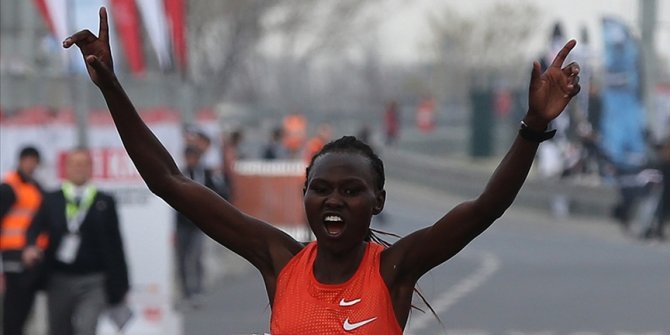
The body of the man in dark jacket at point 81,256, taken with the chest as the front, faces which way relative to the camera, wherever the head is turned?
toward the camera

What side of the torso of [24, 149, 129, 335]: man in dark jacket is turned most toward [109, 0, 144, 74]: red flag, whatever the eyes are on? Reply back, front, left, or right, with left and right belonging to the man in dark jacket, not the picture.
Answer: back

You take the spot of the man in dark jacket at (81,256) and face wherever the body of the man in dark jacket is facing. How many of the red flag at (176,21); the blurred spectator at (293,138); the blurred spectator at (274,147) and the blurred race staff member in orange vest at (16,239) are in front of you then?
0

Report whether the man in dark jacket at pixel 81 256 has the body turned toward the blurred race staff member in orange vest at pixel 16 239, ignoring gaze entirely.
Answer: no

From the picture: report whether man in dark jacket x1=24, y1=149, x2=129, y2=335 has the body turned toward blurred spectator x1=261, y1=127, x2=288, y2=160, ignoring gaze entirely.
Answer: no

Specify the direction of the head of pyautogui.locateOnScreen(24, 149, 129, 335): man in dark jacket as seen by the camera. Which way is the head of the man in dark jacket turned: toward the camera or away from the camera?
toward the camera

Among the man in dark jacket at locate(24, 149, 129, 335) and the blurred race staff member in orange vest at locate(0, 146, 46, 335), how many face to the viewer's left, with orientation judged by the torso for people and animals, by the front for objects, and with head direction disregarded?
0

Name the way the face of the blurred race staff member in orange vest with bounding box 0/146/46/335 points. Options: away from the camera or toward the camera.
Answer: toward the camera

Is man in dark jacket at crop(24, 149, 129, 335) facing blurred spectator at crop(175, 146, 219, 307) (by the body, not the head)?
no

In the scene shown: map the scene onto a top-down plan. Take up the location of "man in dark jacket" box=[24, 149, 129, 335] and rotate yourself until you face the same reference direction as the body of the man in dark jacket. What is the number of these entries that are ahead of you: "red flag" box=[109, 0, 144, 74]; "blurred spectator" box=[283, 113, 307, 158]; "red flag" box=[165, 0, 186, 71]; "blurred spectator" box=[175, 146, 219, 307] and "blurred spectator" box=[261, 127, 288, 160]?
0

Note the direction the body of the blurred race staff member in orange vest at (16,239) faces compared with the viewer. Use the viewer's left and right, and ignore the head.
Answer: facing the viewer and to the right of the viewer

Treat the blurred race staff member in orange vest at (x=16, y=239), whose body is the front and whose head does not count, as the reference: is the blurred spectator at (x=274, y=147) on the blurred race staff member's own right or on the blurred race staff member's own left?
on the blurred race staff member's own left
